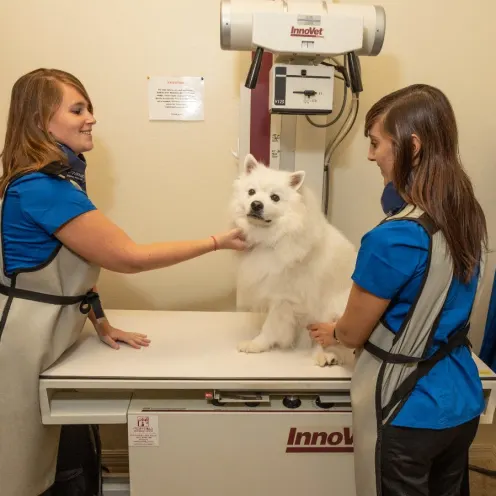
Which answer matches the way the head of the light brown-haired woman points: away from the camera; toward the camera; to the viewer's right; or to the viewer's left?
to the viewer's right

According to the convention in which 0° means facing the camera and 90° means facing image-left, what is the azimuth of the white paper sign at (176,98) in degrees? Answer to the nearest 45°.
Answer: approximately 0°

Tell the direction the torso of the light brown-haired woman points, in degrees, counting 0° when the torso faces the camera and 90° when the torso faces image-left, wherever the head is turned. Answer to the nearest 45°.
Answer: approximately 270°

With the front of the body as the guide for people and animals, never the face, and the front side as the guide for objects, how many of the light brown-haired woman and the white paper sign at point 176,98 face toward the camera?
1

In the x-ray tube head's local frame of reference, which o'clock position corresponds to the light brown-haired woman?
The light brown-haired woman is roughly at 2 o'clock from the x-ray tube head.

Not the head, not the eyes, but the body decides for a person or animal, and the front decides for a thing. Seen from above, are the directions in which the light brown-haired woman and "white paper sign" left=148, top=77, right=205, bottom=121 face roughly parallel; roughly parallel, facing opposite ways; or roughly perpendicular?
roughly perpendicular

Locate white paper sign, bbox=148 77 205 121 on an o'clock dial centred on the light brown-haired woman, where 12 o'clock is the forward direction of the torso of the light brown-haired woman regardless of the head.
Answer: The white paper sign is roughly at 10 o'clock from the light brown-haired woman.

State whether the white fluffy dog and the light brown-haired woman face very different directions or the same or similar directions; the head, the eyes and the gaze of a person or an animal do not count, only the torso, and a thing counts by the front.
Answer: very different directions

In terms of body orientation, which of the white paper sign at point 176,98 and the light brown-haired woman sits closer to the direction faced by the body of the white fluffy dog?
the light brown-haired woman

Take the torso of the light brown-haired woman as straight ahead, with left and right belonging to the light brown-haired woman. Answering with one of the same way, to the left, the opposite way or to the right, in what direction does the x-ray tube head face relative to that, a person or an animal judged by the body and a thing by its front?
to the right

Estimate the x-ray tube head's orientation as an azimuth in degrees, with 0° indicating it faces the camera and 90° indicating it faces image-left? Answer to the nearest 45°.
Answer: approximately 0°

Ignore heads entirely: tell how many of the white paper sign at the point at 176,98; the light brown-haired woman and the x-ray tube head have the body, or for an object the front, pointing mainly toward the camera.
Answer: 2
